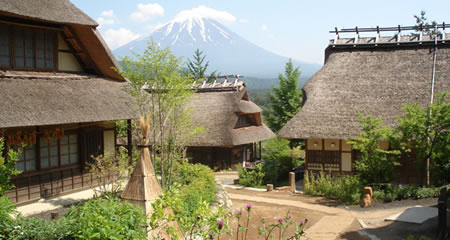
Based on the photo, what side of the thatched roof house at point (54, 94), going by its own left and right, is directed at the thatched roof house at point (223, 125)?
left

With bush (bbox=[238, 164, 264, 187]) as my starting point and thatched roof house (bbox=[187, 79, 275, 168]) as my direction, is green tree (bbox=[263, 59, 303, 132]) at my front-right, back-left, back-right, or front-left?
front-right

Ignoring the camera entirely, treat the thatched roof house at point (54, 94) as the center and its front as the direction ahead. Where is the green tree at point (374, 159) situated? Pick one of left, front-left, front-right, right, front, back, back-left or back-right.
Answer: front-left

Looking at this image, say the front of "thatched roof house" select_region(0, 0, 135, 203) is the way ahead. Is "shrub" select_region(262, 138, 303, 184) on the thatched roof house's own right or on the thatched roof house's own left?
on the thatched roof house's own left

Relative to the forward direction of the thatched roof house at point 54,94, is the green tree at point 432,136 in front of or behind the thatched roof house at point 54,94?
in front

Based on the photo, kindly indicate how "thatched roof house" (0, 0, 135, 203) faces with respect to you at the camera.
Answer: facing the viewer and to the right of the viewer

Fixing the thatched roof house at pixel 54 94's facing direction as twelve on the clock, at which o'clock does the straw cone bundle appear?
The straw cone bundle is roughly at 1 o'clock from the thatched roof house.

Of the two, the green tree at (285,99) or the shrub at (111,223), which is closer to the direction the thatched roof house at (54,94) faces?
the shrub

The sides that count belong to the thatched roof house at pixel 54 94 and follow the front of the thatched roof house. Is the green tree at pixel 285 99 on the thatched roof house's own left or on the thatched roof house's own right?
on the thatched roof house's own left

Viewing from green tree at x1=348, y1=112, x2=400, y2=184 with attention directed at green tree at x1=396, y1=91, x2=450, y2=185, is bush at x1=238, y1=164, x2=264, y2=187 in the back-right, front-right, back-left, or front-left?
back-left

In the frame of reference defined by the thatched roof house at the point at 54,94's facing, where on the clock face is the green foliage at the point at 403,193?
The green foliage is roughly at 11 o'clock from the thatched roof house.

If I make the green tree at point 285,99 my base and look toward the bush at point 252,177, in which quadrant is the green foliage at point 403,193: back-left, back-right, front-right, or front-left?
front-left

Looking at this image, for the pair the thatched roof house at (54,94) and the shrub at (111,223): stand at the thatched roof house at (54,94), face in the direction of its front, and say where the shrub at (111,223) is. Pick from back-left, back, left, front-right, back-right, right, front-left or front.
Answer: front-right
